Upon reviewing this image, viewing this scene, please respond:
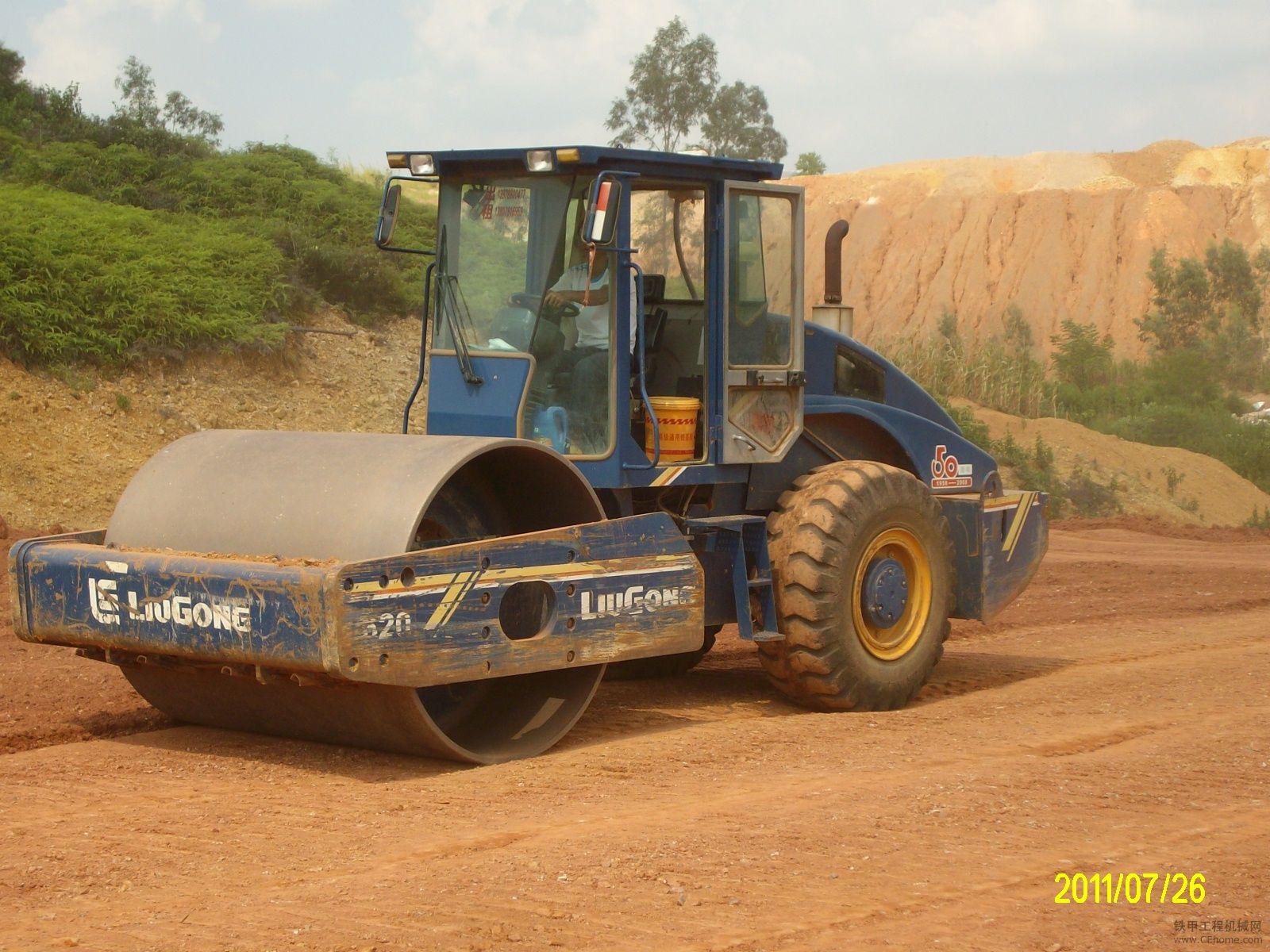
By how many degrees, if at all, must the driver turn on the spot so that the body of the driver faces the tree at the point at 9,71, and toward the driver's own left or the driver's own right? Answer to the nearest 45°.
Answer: approximately 90° to the driver's own right

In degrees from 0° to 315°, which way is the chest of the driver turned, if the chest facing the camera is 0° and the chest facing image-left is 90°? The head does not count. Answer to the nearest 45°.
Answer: approximately 45°

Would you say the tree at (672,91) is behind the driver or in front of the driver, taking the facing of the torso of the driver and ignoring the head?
behind

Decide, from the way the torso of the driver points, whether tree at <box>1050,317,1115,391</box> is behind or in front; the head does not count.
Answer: behind

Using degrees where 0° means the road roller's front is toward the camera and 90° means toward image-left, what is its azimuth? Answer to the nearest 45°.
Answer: approximately 45°

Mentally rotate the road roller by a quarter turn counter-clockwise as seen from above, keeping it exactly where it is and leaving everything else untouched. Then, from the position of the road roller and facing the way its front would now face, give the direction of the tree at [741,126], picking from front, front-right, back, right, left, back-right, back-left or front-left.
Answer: back-left

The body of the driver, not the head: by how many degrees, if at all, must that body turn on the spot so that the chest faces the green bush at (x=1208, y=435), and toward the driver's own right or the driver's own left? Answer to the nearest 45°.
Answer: approximately 180°

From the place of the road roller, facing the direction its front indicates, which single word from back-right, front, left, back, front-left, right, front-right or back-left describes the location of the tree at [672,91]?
back-right
